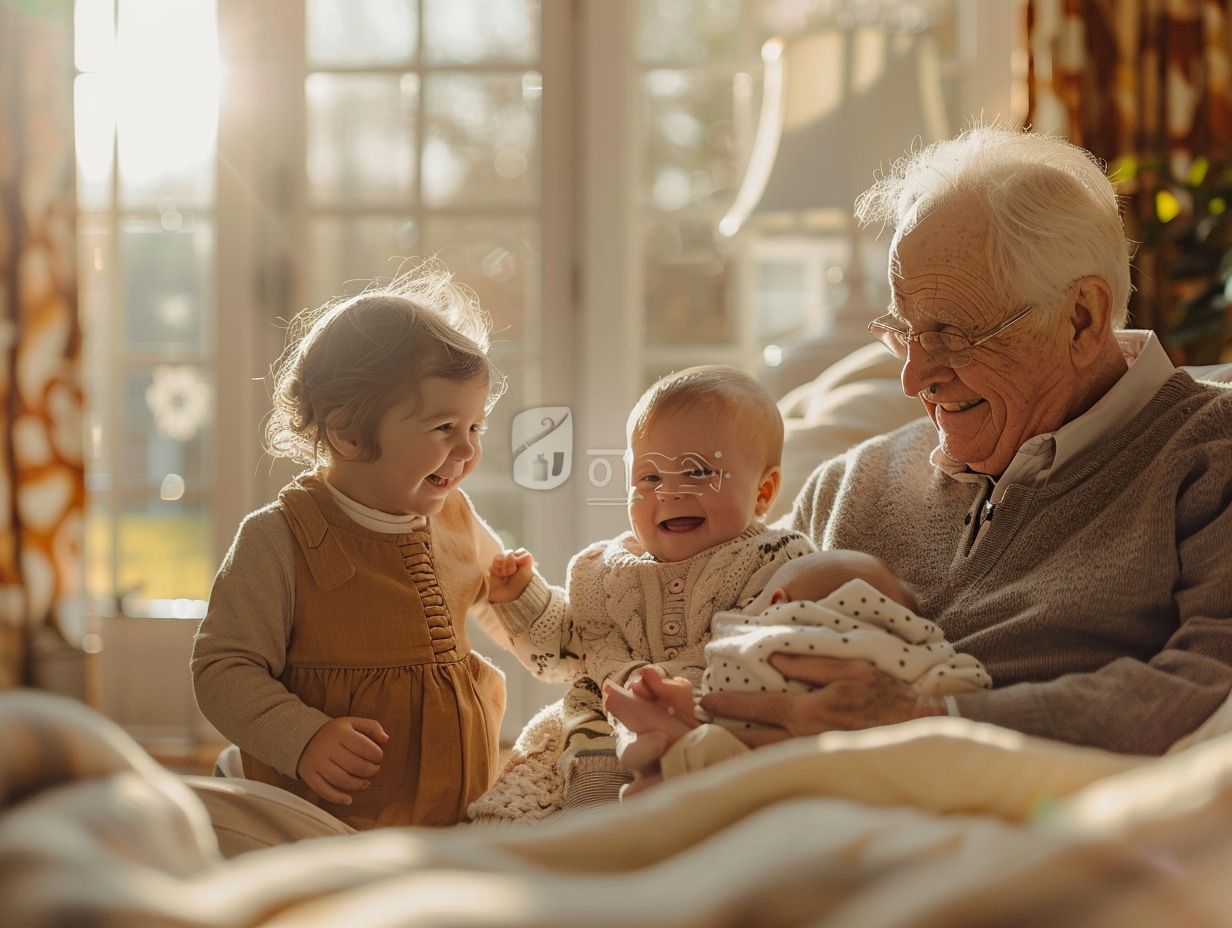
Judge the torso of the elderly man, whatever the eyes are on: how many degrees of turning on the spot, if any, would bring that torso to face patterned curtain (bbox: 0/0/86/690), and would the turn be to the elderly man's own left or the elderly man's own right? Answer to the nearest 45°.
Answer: approximately 90° to the elderly man's own right

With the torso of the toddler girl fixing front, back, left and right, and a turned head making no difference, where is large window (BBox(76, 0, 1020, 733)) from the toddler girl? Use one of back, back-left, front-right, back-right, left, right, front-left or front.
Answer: back-left

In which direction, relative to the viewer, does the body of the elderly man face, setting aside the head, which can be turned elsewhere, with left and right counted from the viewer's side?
facing the viewer and to the left of the viewer

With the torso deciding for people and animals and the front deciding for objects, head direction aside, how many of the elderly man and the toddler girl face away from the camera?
0

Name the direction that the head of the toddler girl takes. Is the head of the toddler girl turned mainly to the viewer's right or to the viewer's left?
to the viewer's right

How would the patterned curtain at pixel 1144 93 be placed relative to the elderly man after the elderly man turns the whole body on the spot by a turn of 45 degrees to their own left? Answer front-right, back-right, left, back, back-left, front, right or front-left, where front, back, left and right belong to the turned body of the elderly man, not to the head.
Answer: back

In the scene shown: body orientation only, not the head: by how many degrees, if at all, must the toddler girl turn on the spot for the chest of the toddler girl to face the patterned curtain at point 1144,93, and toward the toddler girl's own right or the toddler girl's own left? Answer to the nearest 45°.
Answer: approximately 90° to the toddler girl's own left
